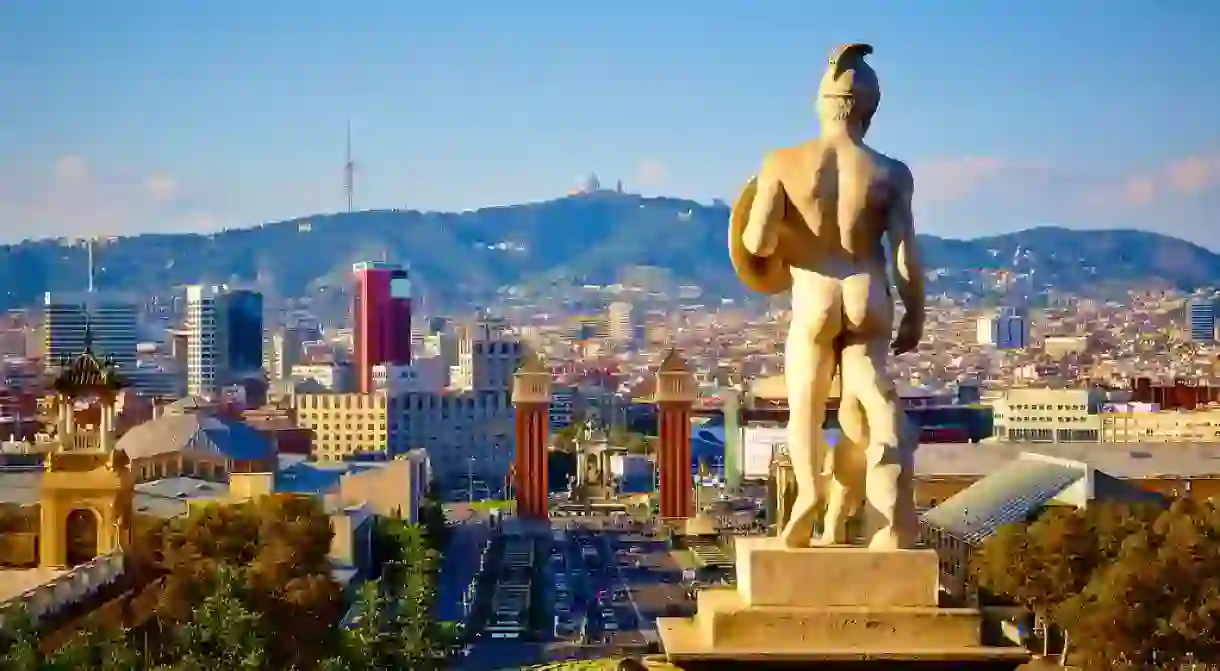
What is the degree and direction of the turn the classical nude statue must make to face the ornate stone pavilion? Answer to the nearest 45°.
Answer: approximately 45° to its left

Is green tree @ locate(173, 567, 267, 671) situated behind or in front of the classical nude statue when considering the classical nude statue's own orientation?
in front

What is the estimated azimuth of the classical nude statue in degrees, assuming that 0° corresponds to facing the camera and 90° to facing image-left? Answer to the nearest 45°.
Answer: approximately 180°

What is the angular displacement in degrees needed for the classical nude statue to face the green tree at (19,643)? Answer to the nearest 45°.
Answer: approximately 45° to its left

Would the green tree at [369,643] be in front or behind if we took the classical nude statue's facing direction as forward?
in front
